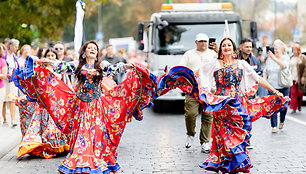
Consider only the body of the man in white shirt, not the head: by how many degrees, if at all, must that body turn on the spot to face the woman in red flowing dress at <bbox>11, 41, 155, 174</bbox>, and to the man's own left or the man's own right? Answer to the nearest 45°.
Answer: approximately 45° to the man's own right

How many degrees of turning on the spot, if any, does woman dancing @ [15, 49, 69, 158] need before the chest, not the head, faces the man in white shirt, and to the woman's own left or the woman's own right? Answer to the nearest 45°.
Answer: approximately 90° to the woman's own left

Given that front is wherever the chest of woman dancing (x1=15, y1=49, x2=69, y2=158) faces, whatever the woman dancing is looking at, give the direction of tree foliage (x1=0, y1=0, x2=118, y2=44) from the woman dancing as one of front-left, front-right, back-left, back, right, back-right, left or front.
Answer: back

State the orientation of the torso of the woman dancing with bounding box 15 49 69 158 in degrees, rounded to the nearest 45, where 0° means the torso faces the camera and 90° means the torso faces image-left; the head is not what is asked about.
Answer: approximately 0°
